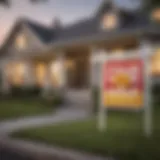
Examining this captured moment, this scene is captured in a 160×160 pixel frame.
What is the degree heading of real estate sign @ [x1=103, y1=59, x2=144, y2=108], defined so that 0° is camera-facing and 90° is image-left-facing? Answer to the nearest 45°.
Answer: approximately 0°

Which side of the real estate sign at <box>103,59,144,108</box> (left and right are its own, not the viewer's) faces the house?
back

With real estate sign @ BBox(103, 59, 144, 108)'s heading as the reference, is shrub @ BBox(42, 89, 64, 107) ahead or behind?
behind
